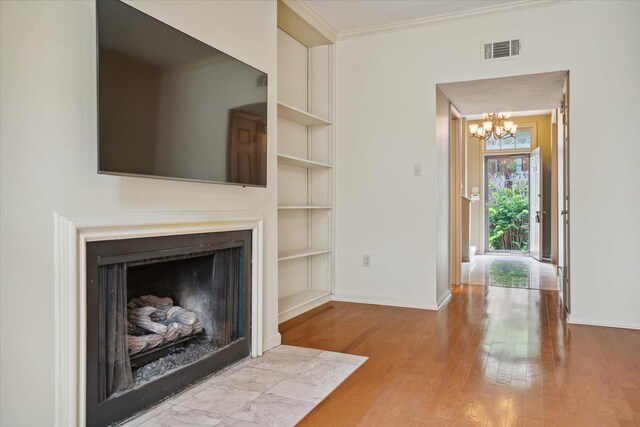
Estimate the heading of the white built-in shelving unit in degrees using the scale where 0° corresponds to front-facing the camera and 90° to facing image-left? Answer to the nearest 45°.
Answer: approximately 315°

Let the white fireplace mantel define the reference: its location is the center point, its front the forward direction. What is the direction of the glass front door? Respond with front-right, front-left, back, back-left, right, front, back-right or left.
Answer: left

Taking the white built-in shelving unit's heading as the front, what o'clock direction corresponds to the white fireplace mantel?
The white fireplace mantel is roughly at 2 o'clock from the white built-in shelving unit.

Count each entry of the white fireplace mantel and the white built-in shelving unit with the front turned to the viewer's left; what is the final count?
0

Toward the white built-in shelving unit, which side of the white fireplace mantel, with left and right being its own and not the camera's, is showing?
left

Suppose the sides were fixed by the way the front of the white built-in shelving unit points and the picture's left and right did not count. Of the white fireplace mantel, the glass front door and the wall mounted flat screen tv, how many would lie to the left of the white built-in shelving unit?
1

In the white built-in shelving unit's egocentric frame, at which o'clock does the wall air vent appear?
The wall air vent is roughly at 11 o'clock from the white built-in shelving unit.

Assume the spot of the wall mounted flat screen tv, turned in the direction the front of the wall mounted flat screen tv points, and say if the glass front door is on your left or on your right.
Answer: on your left

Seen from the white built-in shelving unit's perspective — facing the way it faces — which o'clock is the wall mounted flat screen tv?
The wall mounted flat screen tv is roughly at 2 o'clock from the white built-in shelving unit.
